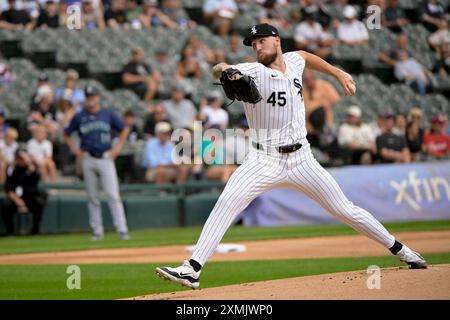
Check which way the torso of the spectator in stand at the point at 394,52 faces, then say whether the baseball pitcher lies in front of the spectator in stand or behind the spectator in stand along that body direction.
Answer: in front

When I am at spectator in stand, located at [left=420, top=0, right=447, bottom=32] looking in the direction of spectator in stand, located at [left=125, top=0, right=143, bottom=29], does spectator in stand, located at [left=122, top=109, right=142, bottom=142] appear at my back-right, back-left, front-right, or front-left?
front-left

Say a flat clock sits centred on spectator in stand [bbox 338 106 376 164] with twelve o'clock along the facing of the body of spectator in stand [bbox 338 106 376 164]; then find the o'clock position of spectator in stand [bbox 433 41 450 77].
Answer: spectator in stand [bbox 433 41 450 77] is roughly at 7 o'clock from spectator in stand [bbox 338 106 376 164].

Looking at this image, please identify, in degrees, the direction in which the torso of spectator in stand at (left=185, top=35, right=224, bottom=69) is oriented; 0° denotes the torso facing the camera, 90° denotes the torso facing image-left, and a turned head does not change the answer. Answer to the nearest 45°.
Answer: approximately 315°

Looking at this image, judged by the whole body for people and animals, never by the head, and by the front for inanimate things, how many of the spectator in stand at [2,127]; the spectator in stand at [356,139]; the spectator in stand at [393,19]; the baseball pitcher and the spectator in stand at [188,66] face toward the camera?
5

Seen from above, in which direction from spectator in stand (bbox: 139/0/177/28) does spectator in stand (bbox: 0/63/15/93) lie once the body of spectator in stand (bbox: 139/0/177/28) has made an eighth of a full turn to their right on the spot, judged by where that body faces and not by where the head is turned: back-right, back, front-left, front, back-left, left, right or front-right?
front

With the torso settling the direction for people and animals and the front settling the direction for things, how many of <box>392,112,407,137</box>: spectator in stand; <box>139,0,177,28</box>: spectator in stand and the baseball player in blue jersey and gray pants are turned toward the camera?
3

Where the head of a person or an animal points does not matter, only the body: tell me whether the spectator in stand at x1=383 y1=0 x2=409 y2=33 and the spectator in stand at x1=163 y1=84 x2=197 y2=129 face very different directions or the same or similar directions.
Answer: same or similar directions

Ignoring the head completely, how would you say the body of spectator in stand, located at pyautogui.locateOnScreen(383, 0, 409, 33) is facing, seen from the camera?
toward the camera

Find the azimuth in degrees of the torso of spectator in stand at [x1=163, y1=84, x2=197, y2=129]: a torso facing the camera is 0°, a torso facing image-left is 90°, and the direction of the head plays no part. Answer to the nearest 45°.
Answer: approximately 0°

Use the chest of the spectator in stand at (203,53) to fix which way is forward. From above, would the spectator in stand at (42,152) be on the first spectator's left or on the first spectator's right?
on the first spectator's right

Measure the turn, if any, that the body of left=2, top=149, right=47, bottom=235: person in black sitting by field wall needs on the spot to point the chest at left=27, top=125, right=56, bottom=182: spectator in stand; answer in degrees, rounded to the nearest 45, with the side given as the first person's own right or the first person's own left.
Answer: approximately 135° to the first person's own left

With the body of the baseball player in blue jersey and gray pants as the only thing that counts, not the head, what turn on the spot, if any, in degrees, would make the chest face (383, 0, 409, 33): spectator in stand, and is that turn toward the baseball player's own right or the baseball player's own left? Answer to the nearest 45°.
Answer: approximately 135° to the baseball player's own left

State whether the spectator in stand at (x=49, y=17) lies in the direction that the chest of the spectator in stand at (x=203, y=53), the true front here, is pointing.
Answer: no

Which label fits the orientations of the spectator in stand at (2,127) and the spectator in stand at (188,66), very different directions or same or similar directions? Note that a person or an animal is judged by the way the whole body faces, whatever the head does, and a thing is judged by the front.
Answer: same or similar directions

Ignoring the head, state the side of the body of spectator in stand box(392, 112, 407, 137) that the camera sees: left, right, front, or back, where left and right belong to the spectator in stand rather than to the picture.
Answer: front

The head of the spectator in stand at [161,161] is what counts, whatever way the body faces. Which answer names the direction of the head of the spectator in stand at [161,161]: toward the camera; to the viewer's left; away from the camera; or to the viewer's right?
toward the camera

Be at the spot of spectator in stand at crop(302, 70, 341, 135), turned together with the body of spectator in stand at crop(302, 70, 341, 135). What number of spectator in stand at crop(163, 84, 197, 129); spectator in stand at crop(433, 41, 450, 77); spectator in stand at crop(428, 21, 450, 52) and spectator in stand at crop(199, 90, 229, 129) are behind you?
2
